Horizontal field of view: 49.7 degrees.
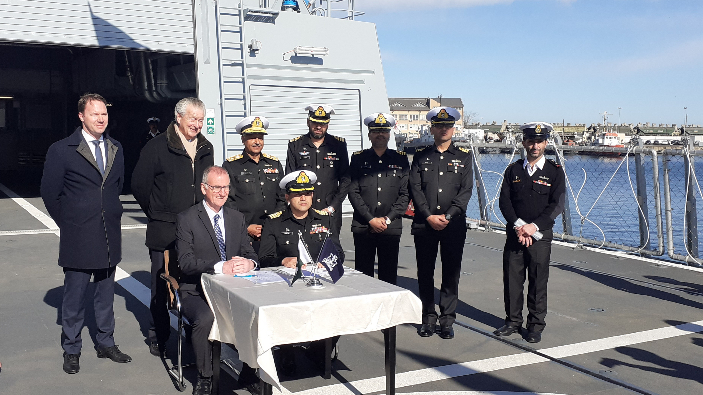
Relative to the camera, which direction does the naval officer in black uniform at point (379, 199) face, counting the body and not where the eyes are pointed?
toward the camera

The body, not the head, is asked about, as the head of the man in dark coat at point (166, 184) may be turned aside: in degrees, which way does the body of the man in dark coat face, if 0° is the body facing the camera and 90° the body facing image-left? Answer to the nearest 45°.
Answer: approximately 315°

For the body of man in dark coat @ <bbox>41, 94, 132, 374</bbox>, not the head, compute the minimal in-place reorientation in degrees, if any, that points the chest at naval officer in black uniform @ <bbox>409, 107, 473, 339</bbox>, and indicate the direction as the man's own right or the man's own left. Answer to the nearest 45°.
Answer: approximately 45° to the man's own left

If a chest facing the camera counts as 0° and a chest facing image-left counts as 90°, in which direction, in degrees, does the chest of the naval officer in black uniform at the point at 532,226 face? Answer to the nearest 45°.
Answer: approximately 0°

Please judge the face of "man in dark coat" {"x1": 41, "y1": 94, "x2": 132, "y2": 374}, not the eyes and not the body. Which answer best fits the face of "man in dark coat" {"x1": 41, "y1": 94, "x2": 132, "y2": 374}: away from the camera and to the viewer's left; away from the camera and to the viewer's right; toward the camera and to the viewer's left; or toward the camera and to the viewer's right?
toward the camera and to the viewer's right

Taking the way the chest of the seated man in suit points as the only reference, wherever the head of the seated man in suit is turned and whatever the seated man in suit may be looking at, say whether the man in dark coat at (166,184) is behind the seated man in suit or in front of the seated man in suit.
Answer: behind

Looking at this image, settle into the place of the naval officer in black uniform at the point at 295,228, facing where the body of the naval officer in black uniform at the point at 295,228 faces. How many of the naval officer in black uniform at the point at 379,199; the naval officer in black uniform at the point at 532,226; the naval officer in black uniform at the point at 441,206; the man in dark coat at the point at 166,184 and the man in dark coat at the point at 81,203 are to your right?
2

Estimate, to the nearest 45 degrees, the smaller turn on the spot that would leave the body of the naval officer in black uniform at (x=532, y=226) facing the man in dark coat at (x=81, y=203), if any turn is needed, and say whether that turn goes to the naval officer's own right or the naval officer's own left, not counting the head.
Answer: approximately 45° to the naval officer's own right

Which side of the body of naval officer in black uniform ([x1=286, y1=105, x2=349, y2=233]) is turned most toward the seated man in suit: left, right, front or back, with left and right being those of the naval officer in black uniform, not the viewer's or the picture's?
front

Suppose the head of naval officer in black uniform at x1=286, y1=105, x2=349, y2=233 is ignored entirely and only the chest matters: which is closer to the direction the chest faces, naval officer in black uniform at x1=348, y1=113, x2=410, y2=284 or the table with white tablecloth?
the table with white tablecloth

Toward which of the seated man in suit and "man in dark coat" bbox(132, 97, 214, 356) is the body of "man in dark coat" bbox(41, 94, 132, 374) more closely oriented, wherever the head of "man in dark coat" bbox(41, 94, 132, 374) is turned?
the seated man in suit

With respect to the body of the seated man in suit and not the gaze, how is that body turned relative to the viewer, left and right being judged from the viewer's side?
facing the viewer and to the right of the viewer

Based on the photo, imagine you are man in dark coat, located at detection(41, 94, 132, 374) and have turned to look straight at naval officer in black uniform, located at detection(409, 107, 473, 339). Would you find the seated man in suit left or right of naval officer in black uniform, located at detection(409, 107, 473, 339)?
right

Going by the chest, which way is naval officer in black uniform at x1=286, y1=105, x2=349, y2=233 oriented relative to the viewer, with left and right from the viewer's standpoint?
facing the viewer
